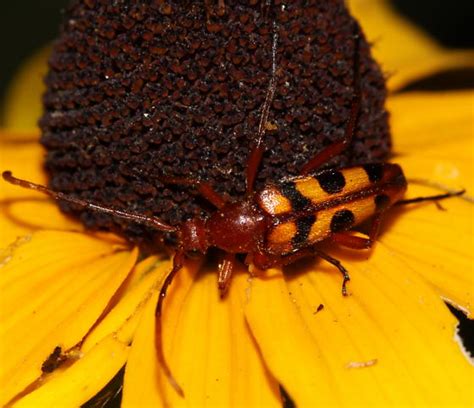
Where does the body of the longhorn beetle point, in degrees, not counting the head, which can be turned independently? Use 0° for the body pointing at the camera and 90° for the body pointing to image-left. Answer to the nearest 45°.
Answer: approximately 90°
